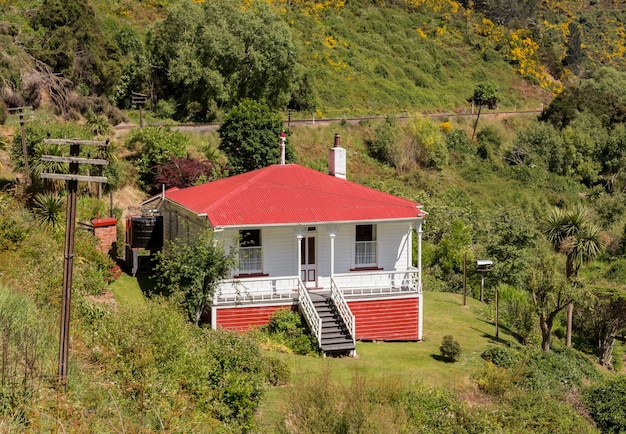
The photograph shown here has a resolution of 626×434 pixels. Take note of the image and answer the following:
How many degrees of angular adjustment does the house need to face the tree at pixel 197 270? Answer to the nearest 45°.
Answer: approximately 45° to its right

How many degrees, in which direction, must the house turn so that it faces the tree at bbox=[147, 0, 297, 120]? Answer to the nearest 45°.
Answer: approximately 180°

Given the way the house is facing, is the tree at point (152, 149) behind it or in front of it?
behind

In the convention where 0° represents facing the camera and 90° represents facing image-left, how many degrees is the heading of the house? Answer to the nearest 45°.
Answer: approximately 0°

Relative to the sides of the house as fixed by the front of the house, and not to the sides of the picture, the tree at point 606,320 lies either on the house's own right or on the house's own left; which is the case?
on the house's own left

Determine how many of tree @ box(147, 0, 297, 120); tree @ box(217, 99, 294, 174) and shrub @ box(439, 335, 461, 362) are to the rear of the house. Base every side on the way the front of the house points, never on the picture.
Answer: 2

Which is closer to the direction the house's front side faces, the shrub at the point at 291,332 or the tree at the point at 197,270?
the shrub

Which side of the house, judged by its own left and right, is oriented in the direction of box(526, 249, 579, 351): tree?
left
